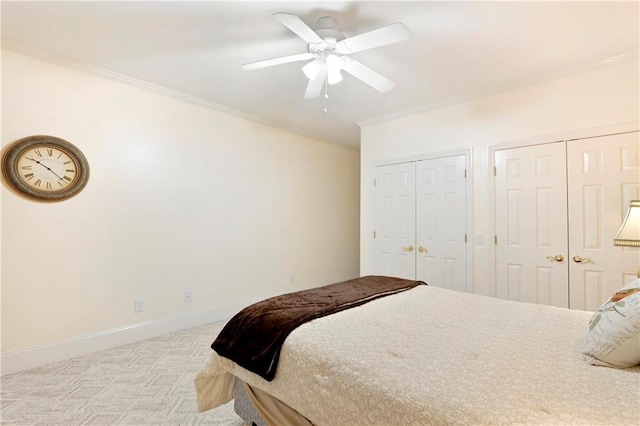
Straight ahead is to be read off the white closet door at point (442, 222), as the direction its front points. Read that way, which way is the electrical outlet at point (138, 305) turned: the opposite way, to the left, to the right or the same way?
to the left

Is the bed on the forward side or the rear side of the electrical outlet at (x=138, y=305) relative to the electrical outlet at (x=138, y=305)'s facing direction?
on the forward side

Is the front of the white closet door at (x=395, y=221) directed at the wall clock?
yes

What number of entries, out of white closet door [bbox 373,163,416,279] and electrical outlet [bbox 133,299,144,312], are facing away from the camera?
0

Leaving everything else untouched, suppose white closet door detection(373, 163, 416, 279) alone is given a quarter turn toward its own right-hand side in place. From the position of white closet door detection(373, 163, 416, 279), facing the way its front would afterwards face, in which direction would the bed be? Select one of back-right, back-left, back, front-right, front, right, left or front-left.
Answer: back-left

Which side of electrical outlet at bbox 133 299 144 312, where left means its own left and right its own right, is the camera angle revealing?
front

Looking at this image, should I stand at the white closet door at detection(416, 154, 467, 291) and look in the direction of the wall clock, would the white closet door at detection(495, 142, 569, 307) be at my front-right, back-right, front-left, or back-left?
back-left

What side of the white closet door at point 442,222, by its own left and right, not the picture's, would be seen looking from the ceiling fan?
front

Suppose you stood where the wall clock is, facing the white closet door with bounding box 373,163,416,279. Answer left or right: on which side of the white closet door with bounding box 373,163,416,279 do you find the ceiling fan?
right

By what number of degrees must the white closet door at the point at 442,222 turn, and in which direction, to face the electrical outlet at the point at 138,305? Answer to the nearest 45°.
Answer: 0° — it already faces it

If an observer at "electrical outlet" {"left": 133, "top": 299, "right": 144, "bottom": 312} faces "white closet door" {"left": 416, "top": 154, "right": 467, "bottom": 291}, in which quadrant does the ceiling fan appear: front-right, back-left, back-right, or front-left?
front-right

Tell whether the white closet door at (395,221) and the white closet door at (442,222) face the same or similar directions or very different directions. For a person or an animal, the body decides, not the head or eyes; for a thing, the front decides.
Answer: same or similar directions

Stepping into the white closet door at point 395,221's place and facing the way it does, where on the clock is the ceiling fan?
The ceiling fan is roughly at 11 o'clock from the white closet door.

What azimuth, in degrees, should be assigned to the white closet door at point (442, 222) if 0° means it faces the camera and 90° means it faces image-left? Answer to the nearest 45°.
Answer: approximately 45°

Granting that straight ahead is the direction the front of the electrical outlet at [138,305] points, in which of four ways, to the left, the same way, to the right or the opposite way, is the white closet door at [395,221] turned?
to the right

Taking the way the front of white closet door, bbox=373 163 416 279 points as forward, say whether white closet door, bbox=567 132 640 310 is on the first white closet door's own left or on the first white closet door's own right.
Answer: on the first white closet door's own left
